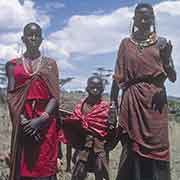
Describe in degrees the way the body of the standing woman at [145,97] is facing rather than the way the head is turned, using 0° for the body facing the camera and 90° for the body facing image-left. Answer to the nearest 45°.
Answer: approximately 0°

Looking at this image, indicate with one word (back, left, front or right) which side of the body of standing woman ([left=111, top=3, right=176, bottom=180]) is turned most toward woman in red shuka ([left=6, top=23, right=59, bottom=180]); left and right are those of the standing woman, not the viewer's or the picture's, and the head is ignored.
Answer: right

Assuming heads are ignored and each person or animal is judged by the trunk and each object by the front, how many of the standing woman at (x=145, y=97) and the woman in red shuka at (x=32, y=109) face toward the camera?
2

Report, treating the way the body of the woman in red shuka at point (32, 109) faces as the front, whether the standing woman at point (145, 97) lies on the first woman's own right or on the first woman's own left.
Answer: on the first woman's own left
